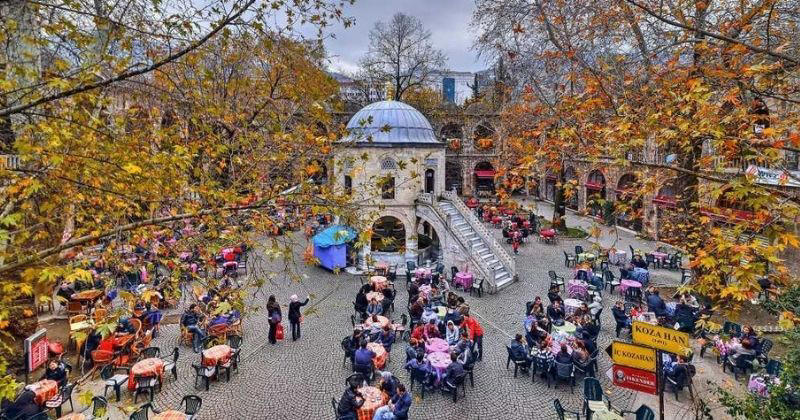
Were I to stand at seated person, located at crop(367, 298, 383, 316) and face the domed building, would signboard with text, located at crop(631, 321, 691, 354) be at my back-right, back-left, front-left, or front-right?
back-right

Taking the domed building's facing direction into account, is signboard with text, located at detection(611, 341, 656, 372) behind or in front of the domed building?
in front

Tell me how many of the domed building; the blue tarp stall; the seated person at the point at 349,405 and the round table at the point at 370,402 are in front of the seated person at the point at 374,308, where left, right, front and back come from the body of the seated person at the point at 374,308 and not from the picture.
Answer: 2

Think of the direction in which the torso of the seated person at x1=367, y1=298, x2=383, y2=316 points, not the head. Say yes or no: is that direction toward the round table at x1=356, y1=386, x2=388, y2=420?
yes

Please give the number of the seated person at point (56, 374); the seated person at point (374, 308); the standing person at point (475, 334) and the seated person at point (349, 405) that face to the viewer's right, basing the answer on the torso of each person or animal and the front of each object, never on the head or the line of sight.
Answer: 1

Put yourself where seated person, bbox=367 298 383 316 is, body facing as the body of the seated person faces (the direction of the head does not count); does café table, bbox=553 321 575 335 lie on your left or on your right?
on your left
